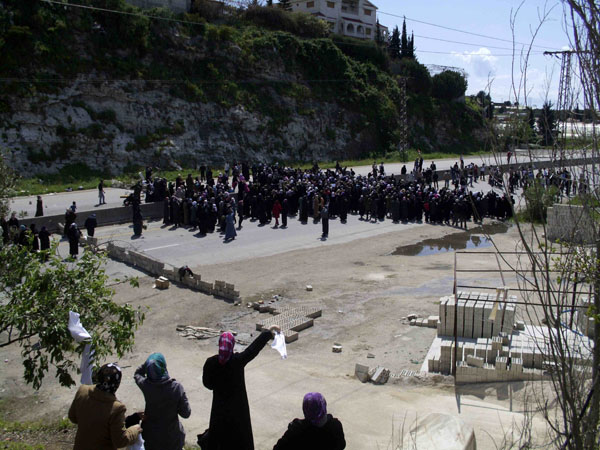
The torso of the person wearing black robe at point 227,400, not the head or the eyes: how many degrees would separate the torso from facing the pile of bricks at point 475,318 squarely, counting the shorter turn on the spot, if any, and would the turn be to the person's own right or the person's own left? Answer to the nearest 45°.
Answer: approximately 45° to the person's own right

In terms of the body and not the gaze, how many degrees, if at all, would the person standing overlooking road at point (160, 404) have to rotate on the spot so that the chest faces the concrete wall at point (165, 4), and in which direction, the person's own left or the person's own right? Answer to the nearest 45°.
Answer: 0° — they already face it

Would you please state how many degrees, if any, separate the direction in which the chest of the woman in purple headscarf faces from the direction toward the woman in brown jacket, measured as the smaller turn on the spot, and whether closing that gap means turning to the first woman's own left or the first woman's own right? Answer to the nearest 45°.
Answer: approximately 90° to the first woman's own left

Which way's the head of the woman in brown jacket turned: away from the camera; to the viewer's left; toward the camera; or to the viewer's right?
away from the camera

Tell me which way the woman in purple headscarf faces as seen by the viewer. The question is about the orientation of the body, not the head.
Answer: away from the camera

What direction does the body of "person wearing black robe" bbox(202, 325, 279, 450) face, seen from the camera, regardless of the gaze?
away from the camera

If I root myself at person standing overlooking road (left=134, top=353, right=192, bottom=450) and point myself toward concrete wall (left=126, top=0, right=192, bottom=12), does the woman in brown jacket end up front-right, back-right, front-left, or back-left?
back-left

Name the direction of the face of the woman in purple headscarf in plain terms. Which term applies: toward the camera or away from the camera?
away from the camera

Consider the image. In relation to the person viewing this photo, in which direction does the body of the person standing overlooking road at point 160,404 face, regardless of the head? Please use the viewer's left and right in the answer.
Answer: facing away from the viewer

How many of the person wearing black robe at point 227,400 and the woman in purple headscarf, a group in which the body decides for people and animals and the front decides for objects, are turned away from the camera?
2
